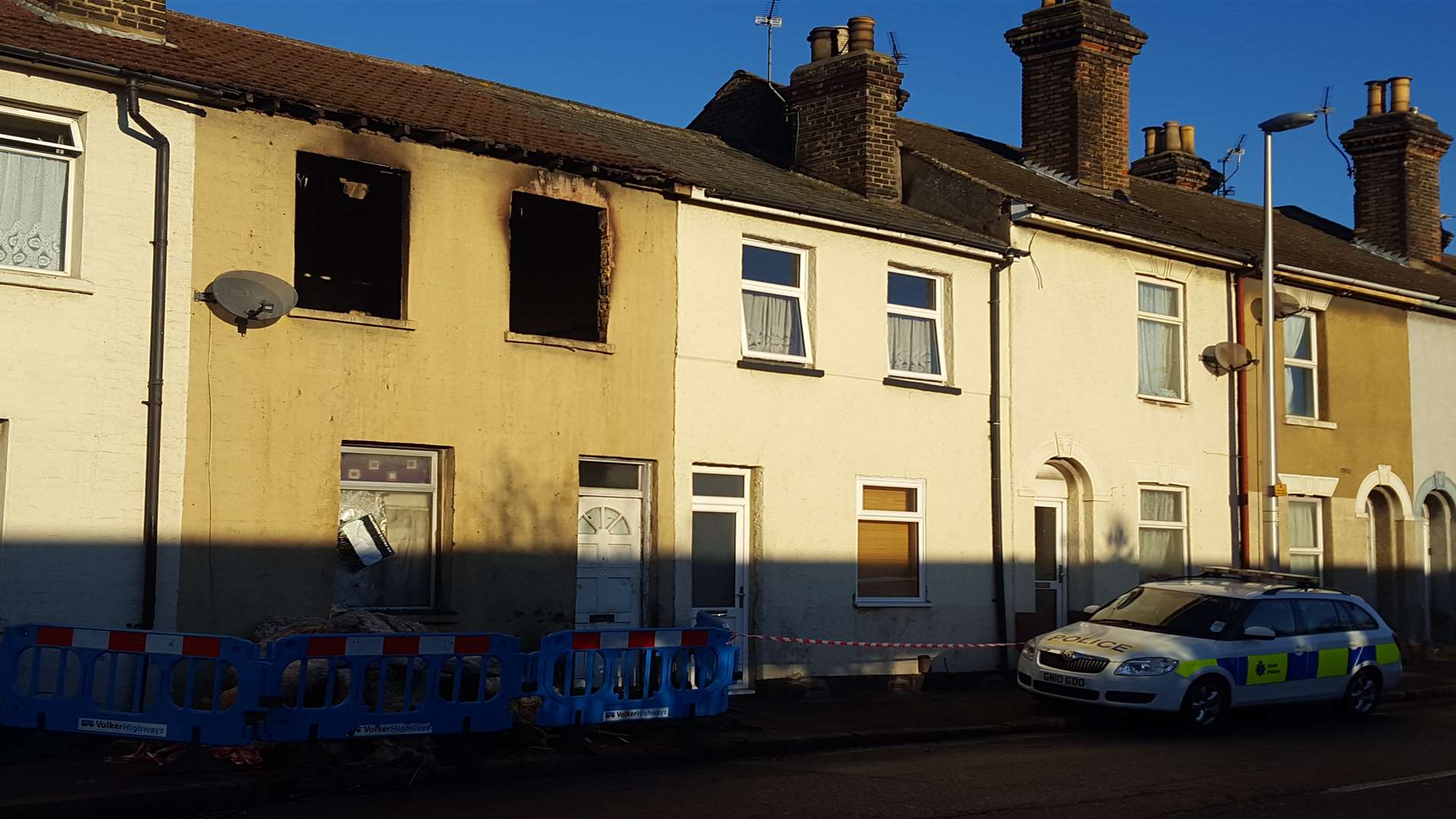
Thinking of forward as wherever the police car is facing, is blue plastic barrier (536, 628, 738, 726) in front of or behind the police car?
in front

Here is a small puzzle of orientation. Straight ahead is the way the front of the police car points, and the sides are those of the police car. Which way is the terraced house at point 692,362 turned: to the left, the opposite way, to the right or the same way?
to the left

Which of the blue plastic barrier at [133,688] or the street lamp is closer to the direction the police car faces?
the blue plastic barrier

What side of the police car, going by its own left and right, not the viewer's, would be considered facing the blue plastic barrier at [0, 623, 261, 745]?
front

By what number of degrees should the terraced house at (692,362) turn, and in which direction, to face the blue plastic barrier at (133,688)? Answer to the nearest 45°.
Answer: approximately 90° to its right

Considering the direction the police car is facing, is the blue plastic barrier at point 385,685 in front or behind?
in front

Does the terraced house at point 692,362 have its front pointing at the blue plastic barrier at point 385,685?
no

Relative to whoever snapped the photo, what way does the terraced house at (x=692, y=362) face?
facing the viewer and to the right of the viewer

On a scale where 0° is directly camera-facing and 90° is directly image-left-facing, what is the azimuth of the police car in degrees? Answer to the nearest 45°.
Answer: approximately 45°
